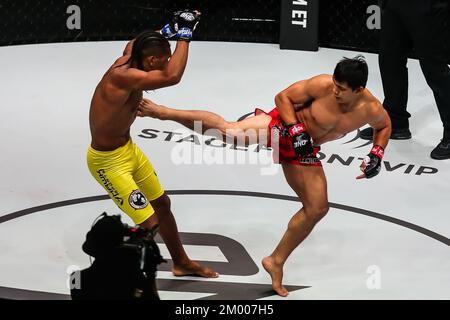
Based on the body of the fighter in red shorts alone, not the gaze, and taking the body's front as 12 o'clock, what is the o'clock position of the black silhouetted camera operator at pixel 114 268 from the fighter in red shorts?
The black silhouetted camera operator is roughly at 1 o'clock from the fighter in red shorts.

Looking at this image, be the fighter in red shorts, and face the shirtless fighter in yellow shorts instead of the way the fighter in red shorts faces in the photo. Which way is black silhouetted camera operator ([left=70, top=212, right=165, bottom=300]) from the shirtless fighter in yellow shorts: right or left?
left

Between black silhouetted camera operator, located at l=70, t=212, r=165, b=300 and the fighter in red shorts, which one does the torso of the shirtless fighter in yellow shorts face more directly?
the fighter in red shorts

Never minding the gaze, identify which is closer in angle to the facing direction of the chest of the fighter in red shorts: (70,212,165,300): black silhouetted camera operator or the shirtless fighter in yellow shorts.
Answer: the black silhouetted camera operator

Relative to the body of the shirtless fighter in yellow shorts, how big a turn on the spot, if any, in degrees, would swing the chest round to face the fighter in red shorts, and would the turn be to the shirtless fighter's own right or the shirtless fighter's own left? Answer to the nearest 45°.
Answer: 0° — they already face them

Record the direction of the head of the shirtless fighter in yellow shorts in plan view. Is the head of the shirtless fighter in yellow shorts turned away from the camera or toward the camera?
away from the camera

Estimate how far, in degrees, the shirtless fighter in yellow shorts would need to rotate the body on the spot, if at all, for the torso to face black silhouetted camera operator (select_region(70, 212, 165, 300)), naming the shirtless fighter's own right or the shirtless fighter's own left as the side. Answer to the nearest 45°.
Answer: approximately 90° to the shirtless fighter's own right

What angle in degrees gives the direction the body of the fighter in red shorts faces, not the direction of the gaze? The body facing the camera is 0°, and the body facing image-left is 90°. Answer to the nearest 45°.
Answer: approximately 0°

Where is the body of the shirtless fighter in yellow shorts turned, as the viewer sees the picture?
to the viewer's right
